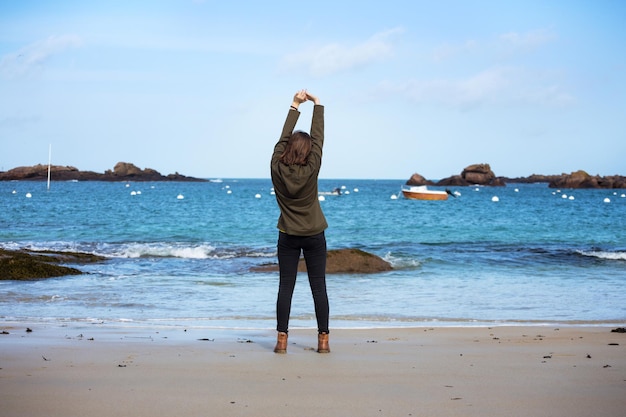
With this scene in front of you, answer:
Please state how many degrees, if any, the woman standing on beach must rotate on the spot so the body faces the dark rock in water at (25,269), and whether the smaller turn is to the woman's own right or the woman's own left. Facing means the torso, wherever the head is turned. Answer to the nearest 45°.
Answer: approximately 45° to the woman's own left

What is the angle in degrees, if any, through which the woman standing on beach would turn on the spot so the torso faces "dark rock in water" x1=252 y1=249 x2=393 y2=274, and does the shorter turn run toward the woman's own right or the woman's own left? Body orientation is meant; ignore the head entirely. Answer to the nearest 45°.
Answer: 0° — they already face it

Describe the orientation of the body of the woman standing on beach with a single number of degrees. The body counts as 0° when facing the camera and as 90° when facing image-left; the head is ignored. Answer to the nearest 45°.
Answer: approximately 180°

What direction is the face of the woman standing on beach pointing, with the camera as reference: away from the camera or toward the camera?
away from the camera

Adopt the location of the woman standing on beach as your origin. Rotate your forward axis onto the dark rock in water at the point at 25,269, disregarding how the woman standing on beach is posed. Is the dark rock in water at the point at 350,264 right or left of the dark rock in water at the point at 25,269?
right
